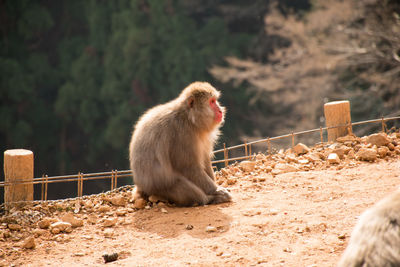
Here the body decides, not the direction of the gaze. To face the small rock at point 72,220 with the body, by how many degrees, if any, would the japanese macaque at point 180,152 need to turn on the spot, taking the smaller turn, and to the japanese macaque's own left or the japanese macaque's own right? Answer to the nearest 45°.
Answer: approximately 180°

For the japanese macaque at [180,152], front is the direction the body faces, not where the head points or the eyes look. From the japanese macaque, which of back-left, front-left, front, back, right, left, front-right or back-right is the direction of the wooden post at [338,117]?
front-left

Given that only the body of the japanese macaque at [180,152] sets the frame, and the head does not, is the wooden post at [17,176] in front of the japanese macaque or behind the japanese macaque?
behind

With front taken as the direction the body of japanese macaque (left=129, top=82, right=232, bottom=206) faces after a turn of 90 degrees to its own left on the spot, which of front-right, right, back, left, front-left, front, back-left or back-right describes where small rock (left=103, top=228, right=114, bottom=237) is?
back-left

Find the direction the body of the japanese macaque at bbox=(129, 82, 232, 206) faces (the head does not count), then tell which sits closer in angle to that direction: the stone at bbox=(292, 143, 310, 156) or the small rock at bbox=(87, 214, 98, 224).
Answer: the stone

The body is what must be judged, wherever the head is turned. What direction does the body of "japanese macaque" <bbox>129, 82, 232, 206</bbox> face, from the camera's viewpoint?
to the viewer's right

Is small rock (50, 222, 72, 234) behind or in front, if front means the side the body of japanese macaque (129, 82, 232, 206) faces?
behind

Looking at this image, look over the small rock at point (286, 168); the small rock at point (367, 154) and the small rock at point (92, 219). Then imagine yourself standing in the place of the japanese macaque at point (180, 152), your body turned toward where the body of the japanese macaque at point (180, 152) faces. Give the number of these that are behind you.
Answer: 1
